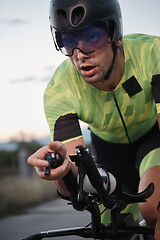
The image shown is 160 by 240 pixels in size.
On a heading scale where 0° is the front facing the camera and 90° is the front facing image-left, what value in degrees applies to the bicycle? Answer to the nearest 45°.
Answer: approximately 45°

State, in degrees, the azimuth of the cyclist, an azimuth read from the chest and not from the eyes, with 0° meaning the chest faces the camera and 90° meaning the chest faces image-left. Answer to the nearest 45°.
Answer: approximately 45°
